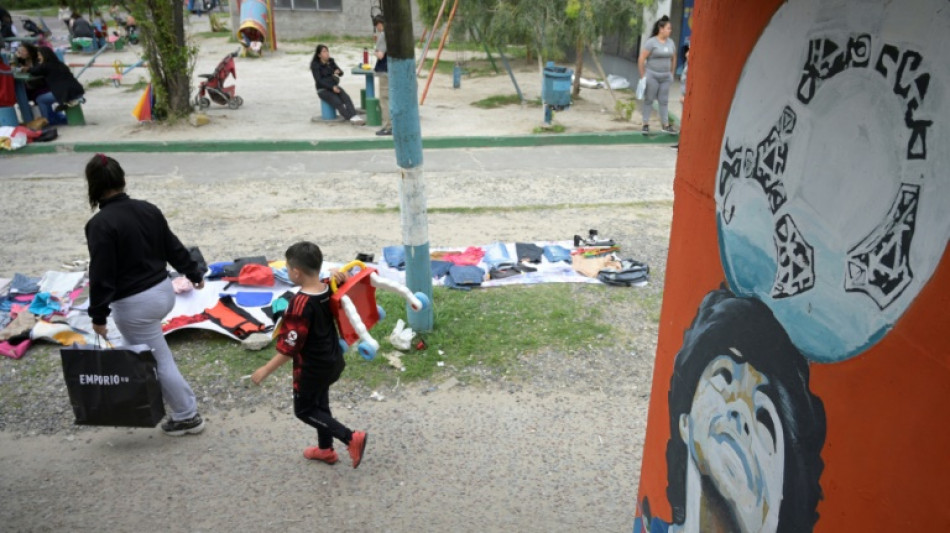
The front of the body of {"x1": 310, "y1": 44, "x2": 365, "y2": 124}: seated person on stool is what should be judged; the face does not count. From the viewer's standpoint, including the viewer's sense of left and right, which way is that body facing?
facing the viewer and to the right of the viewer

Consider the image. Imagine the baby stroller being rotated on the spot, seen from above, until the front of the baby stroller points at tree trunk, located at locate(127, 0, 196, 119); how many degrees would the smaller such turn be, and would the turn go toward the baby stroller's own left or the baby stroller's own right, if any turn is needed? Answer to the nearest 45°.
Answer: approximately 45° to the baby stroller's own left

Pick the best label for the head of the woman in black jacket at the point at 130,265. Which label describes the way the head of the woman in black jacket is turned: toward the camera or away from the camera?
away from the camera

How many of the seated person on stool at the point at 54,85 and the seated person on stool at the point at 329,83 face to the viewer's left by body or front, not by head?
1

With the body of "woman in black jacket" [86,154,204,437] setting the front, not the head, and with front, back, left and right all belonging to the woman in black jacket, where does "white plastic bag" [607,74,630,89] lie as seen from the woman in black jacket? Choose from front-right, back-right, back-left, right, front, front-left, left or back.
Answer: right

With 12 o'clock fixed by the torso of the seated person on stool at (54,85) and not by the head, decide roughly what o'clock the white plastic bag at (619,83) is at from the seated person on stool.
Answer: The white plastic bag is roughly at 6 o'clock from the seated person on stool.

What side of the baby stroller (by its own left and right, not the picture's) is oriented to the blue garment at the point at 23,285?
left

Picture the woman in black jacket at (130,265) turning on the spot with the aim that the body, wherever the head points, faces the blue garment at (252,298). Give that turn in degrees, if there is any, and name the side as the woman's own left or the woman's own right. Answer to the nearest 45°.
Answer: approximately 90° to the woman's own right

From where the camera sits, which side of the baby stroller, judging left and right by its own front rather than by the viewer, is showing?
left

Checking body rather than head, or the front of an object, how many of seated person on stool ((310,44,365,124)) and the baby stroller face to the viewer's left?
1

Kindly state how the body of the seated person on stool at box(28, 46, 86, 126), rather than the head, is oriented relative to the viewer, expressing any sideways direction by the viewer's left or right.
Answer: facing to the left of the viewer

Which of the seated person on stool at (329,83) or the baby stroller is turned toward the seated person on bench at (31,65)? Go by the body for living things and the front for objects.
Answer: the baby stroller

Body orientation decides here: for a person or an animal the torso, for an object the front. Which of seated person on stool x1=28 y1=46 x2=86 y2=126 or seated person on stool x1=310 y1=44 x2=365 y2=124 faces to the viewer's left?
seated person on stool x1=28 y1=46 x2=86 y2=126

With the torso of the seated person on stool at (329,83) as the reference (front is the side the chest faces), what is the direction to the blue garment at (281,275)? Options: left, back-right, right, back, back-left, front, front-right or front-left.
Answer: front-right

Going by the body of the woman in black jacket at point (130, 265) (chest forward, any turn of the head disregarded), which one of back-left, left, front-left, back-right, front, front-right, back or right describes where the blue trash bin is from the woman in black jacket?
right

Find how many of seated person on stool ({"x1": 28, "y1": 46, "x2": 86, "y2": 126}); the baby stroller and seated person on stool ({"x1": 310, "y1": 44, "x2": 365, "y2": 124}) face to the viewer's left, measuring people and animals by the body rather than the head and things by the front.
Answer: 2

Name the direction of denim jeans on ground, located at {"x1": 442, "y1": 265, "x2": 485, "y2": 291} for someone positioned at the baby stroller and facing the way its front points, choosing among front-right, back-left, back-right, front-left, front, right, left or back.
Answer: left

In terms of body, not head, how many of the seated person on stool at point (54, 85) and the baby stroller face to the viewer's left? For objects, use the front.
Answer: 2

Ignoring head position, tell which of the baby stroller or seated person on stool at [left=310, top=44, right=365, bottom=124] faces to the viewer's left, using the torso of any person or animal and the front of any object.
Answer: the baby stroller
